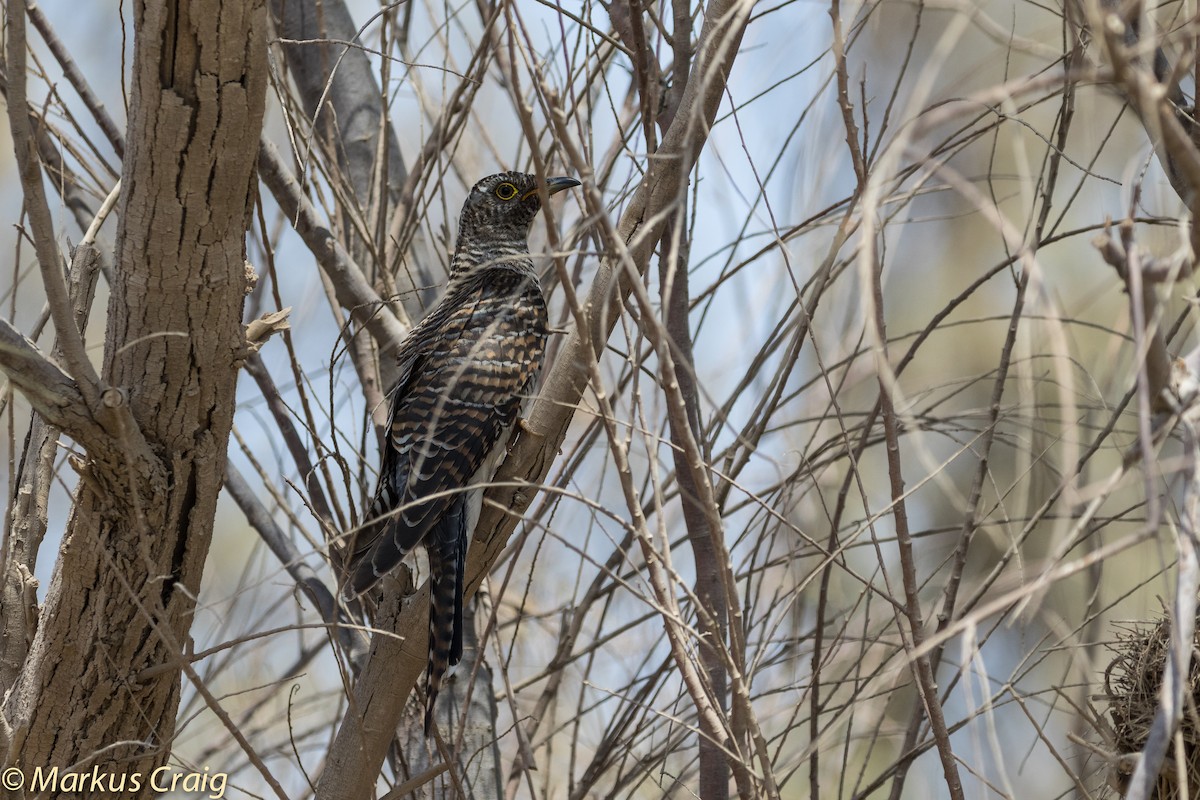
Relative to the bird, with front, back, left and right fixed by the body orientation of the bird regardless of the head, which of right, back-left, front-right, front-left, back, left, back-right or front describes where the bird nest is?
right

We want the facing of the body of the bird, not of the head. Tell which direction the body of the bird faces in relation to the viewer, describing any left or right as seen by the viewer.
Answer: facing away from the viewer and to the right of the viewer
